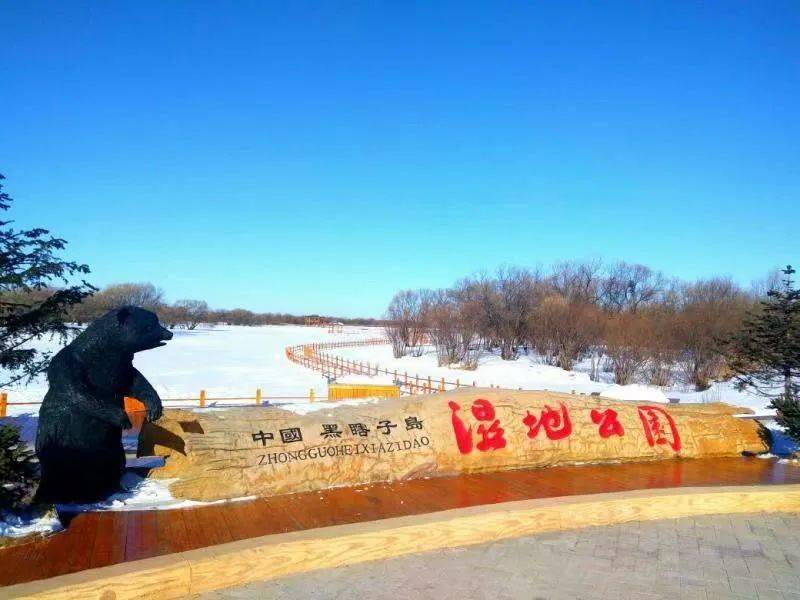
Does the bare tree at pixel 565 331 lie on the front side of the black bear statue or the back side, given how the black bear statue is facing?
on the front side

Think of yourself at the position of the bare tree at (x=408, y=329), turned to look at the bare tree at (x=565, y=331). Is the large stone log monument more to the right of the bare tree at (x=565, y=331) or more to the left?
right

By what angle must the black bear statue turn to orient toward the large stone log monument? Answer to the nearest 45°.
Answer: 0° — it already faces it

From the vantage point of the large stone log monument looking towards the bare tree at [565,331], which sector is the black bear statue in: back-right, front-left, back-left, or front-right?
back-left

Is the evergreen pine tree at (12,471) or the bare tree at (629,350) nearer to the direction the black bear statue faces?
the bare tree

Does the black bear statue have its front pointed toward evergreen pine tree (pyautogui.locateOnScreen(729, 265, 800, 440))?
yes

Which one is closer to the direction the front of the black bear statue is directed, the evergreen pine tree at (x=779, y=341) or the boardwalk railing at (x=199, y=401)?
the evergreen pine tree

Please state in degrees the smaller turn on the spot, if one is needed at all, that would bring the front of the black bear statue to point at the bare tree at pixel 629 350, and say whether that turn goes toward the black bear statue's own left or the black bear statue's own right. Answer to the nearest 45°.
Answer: approximately 45° to the black bear statue's own left

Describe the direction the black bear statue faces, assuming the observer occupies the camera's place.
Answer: facing to the right of the viewer
